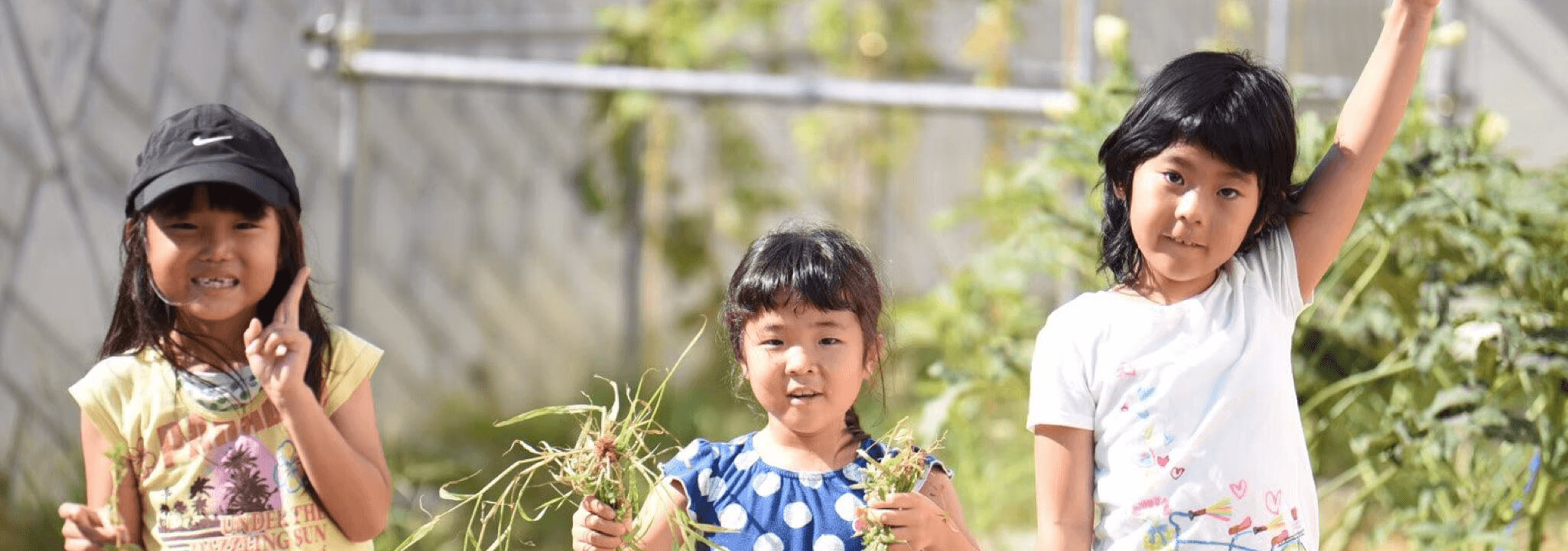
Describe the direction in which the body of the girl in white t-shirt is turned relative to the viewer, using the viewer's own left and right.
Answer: facing the viewer

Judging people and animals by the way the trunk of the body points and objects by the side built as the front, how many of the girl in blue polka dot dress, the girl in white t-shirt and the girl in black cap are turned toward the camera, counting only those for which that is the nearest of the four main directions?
3

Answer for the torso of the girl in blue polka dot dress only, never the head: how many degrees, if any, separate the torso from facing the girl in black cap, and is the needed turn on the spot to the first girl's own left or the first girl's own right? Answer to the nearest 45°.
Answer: approximately 90° to the first girl's own right

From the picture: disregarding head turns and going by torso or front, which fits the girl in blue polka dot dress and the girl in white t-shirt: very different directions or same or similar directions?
same or similar directions

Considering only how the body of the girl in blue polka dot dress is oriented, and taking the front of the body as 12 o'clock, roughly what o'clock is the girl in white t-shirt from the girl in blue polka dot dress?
The girl in white t-shirt is roughly at 9 o'clock from the girl in blue polka dot dress.

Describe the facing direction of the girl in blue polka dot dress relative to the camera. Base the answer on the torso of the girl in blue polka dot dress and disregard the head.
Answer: toward the camera

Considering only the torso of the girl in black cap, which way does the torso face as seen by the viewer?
toward the camera

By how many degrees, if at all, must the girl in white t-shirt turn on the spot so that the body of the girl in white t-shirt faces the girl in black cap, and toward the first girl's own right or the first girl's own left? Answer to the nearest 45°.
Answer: approximately 90° to the first girl's own right

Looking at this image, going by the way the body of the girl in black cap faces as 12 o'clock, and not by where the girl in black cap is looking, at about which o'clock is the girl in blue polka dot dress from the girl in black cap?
The girl in blue polka dot dress is roughly at 10 o'clock from the girl in black cap.
